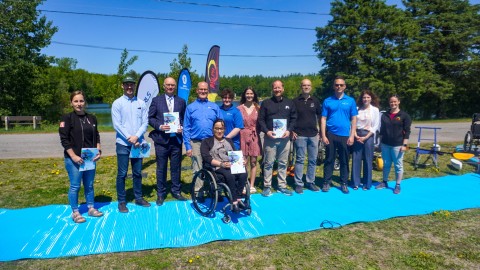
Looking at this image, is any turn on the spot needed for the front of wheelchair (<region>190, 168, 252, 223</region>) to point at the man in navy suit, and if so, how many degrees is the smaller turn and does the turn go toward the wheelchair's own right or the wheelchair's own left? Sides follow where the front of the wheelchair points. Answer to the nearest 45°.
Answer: approximately 180°

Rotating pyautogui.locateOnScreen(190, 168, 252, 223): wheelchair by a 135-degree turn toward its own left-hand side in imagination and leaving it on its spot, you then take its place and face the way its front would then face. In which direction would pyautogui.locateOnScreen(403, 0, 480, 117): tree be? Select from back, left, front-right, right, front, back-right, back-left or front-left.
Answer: front-right

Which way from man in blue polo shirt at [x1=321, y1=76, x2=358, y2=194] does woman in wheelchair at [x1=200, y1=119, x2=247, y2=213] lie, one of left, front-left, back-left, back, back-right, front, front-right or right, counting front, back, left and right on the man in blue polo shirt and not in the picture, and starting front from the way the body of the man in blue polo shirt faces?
front-right

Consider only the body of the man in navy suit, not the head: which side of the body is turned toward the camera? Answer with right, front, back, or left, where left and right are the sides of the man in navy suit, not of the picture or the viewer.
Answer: front

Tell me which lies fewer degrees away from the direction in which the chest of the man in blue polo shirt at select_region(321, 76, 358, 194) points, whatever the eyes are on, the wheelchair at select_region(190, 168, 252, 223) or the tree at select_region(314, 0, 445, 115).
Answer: the wheelchair

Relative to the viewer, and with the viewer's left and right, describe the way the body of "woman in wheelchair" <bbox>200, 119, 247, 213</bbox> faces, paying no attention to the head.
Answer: facing the viewer and to the right of the viewer

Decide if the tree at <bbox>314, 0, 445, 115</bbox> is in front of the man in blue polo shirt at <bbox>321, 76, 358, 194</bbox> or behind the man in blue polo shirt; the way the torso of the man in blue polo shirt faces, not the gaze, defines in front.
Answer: behind

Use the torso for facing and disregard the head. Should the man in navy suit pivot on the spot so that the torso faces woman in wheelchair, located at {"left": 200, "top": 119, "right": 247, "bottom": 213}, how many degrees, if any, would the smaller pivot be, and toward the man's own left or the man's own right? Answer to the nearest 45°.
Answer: approximately 45° to the man's own left

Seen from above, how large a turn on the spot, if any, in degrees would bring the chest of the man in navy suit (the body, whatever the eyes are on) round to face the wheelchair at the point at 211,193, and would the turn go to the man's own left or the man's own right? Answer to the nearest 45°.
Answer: approximately 45° to the man's own left

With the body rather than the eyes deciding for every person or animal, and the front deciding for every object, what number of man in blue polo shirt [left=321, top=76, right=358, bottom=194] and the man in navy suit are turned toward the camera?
2

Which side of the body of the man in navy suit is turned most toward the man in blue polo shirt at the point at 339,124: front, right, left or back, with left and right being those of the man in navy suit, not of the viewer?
left

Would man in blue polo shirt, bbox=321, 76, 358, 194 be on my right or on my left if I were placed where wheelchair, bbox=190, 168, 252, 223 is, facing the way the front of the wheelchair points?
on my left

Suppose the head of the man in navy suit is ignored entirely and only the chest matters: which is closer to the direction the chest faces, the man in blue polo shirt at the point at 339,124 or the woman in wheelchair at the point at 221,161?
the woman in wheelchair
